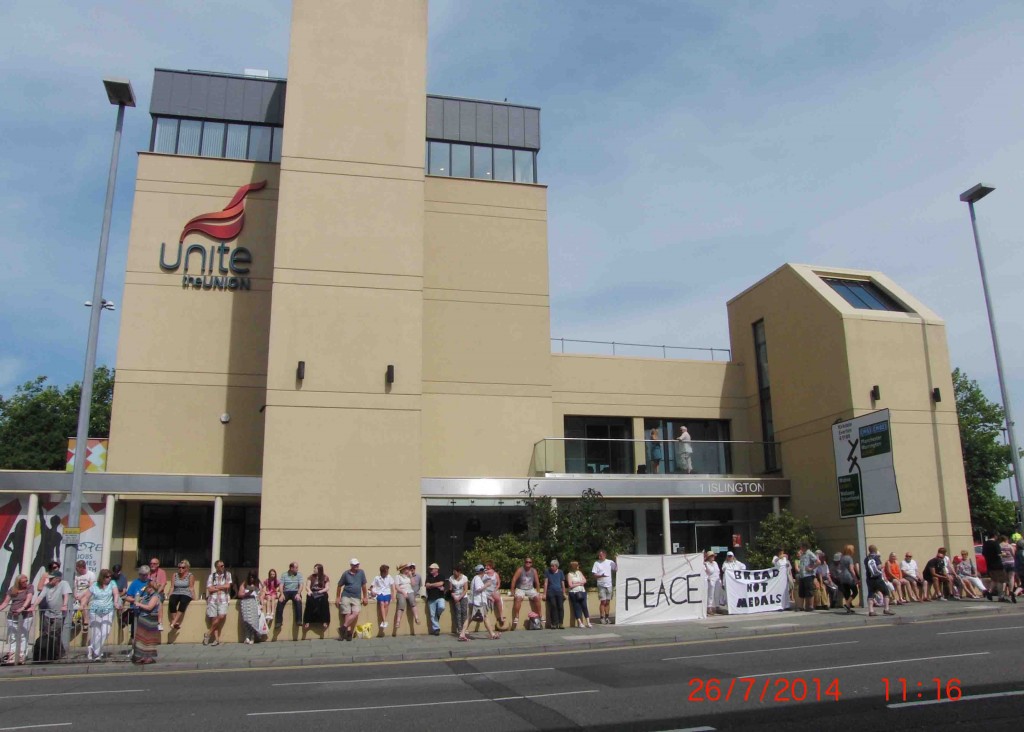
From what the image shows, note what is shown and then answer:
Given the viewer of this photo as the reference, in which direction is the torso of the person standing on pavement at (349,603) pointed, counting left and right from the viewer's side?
facing the viewer

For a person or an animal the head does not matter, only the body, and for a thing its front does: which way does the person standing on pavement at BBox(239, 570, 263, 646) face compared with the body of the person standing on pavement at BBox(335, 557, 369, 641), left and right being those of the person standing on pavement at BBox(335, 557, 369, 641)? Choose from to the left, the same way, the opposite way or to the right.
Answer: the same way

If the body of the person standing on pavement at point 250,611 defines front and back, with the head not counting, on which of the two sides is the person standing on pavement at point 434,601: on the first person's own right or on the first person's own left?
on the first person's own left

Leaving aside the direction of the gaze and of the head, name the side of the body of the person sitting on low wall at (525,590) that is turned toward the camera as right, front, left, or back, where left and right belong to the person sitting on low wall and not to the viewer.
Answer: front

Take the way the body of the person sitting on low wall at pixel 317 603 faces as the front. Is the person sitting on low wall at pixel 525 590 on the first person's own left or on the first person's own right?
on the first person's own left

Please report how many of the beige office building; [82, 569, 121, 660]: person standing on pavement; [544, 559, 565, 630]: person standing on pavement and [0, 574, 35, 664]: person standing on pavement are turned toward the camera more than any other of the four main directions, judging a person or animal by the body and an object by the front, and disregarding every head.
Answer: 4

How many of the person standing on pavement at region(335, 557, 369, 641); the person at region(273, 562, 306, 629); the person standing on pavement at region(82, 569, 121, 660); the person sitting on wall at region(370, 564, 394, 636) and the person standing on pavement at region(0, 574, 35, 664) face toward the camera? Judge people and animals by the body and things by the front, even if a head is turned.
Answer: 5

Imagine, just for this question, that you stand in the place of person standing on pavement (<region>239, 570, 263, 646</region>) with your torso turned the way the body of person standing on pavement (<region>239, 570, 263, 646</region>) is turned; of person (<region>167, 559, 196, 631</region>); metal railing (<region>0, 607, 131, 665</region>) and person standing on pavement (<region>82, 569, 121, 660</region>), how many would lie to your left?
0

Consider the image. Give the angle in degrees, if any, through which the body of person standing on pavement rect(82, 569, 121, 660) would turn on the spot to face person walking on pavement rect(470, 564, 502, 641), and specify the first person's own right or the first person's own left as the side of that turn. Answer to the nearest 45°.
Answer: approximately 90° to the first person's own left

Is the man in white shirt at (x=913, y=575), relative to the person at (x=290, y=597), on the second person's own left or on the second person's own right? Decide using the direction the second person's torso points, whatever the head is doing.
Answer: on the second person's own left

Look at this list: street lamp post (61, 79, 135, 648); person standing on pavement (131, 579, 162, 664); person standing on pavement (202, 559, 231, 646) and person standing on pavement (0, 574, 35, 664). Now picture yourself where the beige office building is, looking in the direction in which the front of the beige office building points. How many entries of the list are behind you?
0

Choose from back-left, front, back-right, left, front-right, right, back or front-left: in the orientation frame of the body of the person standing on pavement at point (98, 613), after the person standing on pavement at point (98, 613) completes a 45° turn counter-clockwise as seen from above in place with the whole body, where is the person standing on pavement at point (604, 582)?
front-left

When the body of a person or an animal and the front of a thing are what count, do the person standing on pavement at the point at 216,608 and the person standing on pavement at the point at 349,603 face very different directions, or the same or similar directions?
same or similar directions

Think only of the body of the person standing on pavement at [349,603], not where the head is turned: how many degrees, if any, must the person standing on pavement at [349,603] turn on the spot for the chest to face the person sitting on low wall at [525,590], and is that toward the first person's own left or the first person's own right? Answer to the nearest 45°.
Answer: approximately 90° to the first person's own left

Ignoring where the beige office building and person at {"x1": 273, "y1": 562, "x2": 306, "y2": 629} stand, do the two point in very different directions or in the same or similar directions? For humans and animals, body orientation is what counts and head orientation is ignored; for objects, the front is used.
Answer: same or similar directions

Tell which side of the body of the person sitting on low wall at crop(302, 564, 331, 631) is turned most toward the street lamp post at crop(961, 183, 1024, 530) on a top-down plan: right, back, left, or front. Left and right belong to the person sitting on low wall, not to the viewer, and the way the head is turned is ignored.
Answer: left

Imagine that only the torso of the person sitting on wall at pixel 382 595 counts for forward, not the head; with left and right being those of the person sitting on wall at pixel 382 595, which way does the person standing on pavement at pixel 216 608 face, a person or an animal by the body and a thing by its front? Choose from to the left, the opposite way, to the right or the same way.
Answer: the same way
